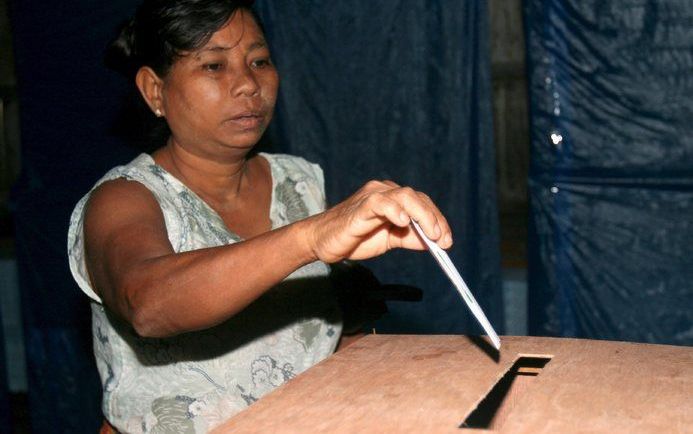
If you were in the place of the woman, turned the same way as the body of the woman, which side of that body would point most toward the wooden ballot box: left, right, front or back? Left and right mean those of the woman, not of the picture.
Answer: front

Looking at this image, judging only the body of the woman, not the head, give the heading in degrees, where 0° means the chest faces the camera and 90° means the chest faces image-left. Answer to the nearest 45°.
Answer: approximately 315°
